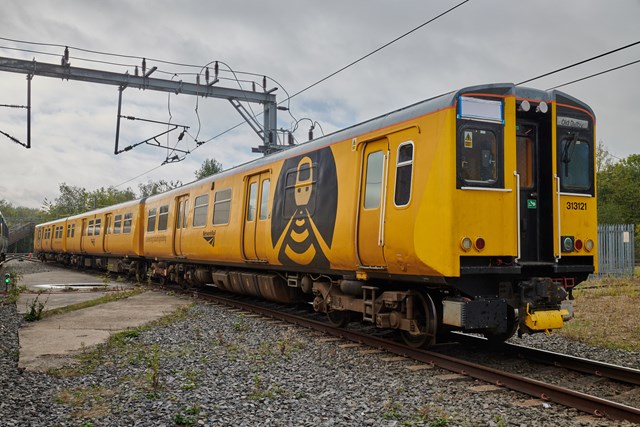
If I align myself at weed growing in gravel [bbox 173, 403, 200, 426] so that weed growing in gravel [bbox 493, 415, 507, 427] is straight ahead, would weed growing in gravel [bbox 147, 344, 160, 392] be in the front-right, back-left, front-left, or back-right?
back-left

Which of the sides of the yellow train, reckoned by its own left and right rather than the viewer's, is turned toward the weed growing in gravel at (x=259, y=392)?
right

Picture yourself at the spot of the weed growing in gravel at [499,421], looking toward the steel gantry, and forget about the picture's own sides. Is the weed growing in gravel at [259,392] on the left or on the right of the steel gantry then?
left

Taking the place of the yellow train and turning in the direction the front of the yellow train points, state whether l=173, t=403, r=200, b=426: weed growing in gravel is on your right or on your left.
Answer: on your right

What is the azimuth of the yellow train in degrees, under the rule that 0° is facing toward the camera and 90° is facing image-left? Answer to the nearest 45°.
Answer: approximately 315°

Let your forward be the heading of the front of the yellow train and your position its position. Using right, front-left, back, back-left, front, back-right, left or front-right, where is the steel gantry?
back

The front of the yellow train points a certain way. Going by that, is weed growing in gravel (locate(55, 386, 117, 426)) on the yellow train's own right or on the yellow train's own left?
on the yellow train's own right
